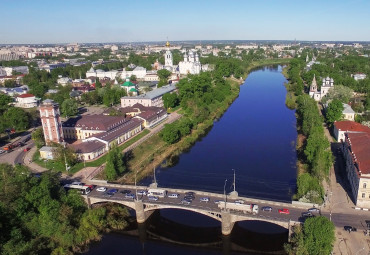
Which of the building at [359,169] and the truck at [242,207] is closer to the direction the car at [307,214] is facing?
the building

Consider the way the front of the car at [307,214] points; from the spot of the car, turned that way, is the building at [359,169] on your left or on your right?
on your left

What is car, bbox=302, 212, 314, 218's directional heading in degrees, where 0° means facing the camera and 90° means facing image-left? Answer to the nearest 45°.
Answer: approximately 270°

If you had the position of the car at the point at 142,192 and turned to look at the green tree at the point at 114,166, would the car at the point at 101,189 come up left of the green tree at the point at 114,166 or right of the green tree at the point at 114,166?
left

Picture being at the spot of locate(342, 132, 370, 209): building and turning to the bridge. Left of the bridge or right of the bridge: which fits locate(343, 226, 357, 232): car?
left

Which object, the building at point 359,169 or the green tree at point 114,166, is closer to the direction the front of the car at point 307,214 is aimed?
the building

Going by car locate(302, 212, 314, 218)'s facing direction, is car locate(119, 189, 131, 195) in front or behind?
behind

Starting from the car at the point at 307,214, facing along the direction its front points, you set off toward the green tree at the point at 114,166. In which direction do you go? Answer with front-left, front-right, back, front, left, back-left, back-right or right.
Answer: back

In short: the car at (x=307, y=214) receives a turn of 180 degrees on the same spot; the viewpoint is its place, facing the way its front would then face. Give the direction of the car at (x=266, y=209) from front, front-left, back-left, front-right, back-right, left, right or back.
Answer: front

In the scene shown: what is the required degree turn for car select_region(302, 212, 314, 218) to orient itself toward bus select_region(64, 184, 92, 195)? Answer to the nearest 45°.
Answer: approximately 180°
